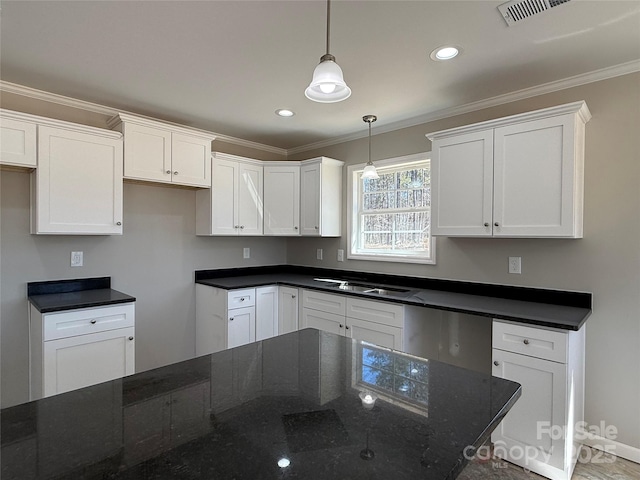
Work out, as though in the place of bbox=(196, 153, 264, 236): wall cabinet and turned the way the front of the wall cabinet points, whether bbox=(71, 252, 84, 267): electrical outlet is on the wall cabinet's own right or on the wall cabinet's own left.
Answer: on the wall cabinet's own right

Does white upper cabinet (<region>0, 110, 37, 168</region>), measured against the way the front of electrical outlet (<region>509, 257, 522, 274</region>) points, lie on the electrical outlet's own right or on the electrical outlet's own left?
on the electrical outlet's own right

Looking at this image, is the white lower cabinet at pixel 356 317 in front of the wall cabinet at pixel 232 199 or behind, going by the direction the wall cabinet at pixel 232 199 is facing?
in front

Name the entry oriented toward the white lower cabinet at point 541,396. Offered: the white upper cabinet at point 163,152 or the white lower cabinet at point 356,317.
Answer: the white upper cabinet

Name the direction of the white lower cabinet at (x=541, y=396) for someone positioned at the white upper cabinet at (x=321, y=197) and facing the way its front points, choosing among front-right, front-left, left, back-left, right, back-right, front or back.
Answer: left

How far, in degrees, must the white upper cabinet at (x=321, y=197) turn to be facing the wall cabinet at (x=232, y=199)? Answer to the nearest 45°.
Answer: approximately 45° to its right
